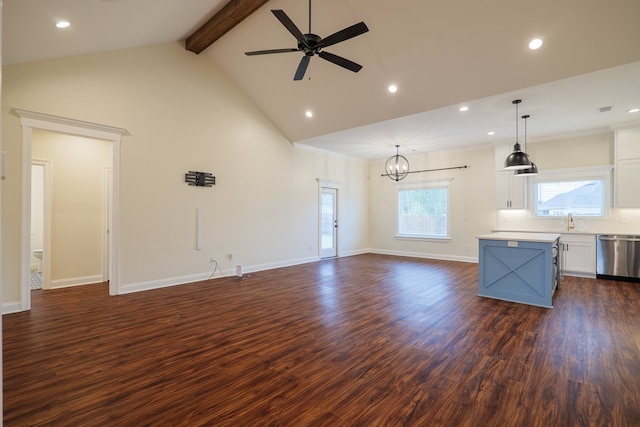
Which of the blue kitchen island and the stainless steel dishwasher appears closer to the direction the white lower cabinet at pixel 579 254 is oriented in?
the blue kitchen island

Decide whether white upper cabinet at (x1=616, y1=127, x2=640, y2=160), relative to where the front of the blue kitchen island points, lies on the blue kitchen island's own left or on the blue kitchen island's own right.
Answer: on the blue kitchen island's own left

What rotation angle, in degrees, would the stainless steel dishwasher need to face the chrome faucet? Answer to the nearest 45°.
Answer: approximately 135° to its right

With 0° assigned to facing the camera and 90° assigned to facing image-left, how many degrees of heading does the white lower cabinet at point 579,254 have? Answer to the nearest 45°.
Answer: approximately 0°
